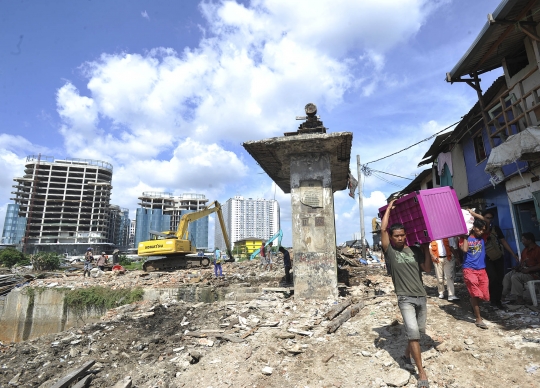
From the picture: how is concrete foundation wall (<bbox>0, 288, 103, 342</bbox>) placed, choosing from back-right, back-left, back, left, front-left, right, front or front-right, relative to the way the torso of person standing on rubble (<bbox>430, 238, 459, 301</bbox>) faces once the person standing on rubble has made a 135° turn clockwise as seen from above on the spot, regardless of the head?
front-left

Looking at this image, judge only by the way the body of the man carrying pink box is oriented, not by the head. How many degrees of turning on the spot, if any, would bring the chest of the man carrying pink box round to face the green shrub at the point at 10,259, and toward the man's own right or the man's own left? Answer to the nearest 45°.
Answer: approximately 90° to the man's own right

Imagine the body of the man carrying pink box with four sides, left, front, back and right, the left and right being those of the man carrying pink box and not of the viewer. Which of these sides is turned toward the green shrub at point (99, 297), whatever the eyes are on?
right

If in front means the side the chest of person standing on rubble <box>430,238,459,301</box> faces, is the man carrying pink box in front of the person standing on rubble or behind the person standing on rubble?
in front

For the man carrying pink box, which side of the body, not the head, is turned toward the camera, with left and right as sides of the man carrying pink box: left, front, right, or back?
front

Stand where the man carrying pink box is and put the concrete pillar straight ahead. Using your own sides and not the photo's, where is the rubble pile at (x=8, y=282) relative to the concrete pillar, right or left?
left

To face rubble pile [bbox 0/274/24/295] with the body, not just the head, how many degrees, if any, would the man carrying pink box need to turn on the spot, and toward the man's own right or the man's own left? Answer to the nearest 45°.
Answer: approximately 90° to the man's own right

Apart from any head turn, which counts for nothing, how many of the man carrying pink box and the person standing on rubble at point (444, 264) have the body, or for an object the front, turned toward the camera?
2

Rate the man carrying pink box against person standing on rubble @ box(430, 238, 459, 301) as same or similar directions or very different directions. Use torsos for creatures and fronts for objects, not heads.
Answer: same or similar directions

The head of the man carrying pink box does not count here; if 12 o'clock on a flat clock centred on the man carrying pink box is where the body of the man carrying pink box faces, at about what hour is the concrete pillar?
The concrete pillar is roughly at 5 o'clock from the man carrying pink box.

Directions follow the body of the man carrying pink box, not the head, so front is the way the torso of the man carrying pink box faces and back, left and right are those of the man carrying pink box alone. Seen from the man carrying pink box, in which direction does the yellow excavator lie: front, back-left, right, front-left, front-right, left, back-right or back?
back-right

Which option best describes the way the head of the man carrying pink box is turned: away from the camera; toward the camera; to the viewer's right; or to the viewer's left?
toward the camera

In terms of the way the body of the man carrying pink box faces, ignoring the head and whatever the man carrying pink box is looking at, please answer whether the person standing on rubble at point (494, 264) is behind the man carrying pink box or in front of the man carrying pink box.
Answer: behind

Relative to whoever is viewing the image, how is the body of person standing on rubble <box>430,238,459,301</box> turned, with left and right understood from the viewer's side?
facing the viewer

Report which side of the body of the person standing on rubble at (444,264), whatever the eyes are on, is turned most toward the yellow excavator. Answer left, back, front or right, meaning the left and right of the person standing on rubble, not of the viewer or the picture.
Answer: right
